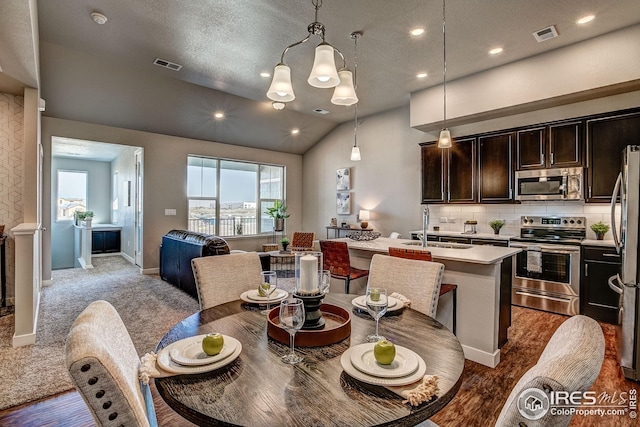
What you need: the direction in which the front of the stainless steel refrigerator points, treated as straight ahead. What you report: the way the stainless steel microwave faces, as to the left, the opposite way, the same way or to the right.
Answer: to the left

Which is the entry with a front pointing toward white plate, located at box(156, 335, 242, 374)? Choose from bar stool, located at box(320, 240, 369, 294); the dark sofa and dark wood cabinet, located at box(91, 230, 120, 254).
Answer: the dark wood cabinet

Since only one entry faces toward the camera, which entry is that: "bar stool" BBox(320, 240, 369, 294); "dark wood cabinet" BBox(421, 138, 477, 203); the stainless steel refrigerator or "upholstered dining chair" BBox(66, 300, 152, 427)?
the dark wood cabinet

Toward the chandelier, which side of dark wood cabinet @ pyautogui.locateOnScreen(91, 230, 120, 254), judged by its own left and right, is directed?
front

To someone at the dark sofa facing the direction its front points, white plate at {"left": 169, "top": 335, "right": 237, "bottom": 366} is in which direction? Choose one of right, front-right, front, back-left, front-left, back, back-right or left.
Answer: back-right

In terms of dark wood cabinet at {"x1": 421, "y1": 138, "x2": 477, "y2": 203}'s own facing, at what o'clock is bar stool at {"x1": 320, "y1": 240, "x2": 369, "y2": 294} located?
The bar stool is roughly at 1 o'clock from the dark wood cabinet.

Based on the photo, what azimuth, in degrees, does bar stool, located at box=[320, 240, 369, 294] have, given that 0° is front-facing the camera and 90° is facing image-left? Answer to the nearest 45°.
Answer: approximately 225°

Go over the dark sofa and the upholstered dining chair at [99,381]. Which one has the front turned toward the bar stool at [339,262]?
the upholstered dining chair

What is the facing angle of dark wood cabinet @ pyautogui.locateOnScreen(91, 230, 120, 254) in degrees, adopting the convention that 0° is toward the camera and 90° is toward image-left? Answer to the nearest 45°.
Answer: approximately 0°

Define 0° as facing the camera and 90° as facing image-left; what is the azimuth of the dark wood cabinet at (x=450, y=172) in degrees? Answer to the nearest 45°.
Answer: approximately 0°

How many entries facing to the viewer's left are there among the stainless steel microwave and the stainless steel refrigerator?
1

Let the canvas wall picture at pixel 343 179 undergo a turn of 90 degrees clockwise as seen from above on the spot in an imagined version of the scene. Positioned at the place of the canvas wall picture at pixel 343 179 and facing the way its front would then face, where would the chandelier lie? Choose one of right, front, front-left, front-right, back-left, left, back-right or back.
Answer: back-left

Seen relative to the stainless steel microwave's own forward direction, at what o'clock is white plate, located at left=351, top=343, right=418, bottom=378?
The white plate is roughly at 12 o'clock from the stainless steel microwave.

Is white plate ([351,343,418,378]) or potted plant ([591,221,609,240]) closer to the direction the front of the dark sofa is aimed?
the potted plant

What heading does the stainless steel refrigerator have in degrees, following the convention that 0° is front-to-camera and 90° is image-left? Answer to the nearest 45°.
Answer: approximately 90°

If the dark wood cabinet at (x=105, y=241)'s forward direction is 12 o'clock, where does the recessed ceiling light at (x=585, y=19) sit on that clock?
The recessed ceiling light is roughly at 11 o'clock from the dark wood cabinet.
